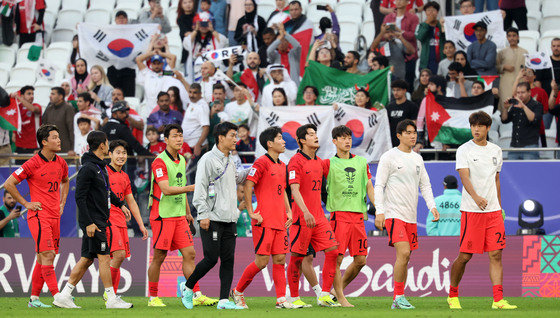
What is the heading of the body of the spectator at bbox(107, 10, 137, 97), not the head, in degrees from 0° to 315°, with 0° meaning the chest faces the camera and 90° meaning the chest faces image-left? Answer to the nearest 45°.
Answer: approximately 0°

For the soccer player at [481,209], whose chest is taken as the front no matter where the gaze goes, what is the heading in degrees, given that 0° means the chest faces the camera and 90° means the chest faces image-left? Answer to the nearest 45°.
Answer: approximately 315°

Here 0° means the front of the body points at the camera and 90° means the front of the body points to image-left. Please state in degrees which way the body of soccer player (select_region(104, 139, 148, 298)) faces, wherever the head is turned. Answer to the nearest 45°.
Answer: approximately 315°

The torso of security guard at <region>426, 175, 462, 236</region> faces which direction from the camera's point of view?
away from the camera

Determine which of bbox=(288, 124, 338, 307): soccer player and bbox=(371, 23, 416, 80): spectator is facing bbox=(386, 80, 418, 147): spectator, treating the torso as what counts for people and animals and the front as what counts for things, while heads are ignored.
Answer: bbox=(371, 23, 416, 80): spectator
